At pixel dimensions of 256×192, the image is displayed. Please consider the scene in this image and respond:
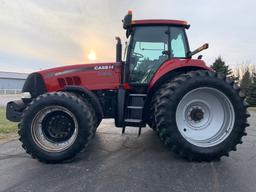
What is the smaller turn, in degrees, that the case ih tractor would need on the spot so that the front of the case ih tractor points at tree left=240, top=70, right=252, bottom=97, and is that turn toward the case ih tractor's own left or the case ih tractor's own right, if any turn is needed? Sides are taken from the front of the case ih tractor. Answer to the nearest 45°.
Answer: approximately 135° to the case ih tractor's own right

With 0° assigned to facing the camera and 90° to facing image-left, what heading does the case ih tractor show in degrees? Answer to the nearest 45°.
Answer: approximately 90°
